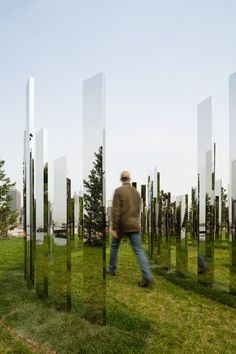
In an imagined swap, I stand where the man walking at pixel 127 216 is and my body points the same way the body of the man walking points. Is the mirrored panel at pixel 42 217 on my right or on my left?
on my left

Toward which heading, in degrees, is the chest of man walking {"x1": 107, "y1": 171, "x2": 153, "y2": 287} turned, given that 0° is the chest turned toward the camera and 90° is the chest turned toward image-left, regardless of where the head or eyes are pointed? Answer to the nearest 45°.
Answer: approximately 135°

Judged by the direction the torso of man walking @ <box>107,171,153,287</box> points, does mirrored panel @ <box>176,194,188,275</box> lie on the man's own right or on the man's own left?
on the man's own right
